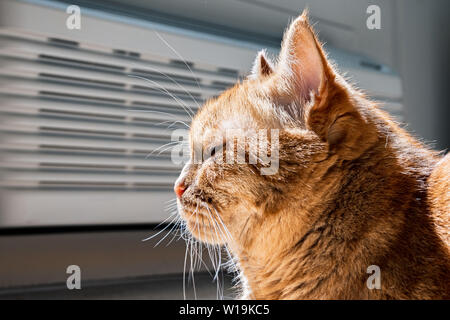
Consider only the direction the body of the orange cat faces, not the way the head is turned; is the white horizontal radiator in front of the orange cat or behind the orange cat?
in front

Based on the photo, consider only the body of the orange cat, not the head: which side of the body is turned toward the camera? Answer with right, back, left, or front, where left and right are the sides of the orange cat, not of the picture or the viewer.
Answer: left
